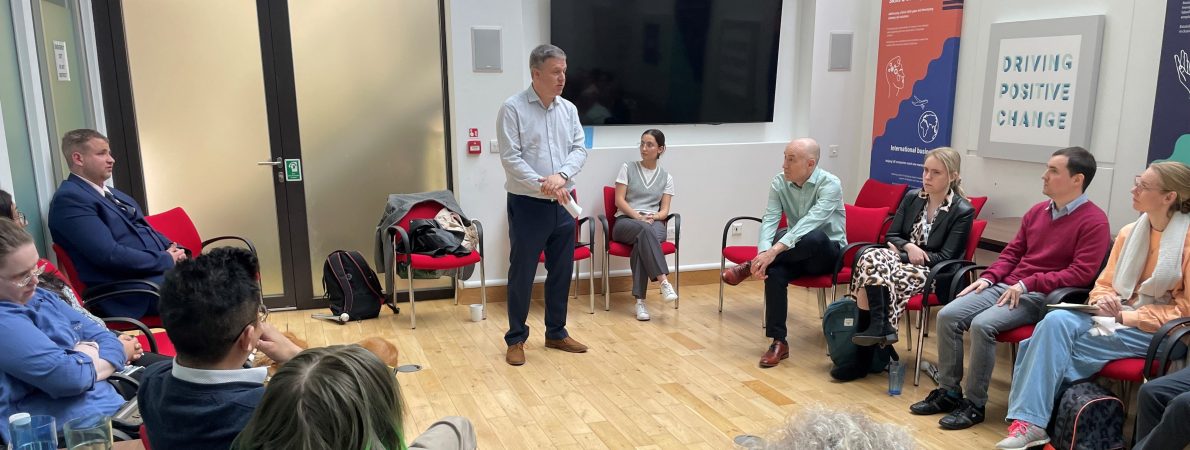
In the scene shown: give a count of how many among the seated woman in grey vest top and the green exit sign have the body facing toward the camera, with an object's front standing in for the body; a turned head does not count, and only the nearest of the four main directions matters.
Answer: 2

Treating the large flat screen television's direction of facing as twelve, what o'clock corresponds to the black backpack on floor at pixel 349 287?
The black backpack on floor is roughly at 2 o'clock from the large flat screen television.

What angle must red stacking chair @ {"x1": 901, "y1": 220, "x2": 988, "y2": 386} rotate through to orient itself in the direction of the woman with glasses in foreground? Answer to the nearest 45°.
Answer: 0° — it already faces them

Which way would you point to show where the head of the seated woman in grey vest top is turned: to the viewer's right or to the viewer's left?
to the viewer's left

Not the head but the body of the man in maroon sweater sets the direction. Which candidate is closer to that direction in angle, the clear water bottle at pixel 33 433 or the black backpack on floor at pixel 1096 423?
the clear water bottle

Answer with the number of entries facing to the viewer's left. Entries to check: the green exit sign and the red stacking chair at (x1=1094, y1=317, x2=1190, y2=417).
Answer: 1

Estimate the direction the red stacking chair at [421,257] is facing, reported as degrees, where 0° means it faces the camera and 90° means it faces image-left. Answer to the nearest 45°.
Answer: approximately 315°

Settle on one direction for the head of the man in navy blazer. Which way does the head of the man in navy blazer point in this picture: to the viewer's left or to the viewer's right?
to the viewer's right

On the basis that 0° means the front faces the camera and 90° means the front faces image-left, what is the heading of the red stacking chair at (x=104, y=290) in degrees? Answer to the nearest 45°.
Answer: approximately 270°

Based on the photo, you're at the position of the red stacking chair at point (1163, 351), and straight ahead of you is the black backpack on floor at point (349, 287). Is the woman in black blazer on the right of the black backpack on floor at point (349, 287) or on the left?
right

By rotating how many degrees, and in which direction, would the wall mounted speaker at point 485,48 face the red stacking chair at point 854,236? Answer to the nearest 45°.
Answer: approximately 90° to its left

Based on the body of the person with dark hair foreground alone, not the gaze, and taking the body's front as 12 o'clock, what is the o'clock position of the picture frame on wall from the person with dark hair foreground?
The picture frame on wall is roughly at 1 o'clock from the person with dark hair foreground.

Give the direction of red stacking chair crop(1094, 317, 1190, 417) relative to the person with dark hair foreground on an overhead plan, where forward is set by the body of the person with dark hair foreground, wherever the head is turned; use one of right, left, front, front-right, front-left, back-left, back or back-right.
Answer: front-right

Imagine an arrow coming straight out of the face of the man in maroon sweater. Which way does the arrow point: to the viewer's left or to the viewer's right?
to the viewer's left

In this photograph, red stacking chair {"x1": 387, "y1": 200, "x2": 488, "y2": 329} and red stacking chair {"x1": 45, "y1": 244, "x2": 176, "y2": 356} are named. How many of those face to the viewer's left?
0
